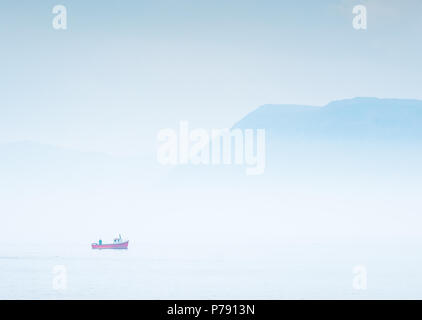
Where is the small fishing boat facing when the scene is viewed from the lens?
facing to the right of the viewer
